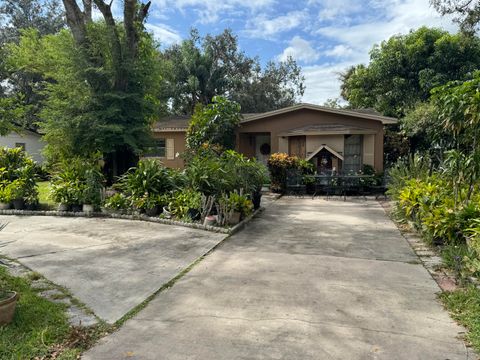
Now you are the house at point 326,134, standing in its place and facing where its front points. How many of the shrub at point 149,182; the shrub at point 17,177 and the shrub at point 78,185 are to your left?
0

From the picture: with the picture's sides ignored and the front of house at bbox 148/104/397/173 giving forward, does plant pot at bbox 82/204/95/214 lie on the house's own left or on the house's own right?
on the house's own right

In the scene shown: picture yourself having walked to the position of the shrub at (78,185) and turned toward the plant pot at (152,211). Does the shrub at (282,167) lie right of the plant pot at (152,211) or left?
left

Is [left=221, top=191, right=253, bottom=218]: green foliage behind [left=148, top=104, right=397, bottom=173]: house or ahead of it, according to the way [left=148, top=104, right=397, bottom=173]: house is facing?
ahead

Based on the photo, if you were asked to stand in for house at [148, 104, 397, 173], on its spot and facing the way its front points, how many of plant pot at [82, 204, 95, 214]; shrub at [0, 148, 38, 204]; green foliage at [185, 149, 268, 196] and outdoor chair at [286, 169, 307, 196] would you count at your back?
0

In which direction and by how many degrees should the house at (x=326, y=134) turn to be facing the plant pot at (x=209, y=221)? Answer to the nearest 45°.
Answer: approximately 45° to its right

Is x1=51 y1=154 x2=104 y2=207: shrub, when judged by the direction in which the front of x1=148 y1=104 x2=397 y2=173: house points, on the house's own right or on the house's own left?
on the house's own right

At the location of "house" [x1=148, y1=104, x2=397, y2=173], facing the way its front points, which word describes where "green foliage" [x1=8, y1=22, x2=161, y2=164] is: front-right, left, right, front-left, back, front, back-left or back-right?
front-right

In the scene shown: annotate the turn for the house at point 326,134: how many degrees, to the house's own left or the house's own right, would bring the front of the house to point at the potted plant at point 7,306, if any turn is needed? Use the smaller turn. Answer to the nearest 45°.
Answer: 0° — it already faces it

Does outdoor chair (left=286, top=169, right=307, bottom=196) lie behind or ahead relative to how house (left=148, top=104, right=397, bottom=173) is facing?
ahead

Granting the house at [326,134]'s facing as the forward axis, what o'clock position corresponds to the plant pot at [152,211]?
The plant pot is roughly at 1 o'clock from the house.

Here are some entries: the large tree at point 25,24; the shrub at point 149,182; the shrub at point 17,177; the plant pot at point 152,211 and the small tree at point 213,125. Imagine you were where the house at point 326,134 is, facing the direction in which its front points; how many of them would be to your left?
0

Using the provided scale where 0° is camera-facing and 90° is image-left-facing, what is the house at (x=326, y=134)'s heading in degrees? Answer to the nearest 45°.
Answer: approximately 0°

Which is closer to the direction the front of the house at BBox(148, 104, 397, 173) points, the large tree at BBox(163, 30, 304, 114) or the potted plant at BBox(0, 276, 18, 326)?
the potted plant

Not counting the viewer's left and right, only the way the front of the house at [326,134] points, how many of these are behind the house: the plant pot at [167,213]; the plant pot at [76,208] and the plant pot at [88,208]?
0

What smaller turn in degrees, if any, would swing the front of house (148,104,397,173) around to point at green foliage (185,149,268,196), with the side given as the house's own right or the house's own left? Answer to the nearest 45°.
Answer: approximately 45° to the house's own right

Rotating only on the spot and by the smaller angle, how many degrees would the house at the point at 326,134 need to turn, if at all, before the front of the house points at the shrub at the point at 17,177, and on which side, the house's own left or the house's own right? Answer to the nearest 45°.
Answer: approximately 45° to the house's own right

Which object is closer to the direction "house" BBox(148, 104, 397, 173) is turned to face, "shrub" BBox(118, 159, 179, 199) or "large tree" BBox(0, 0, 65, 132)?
the shrub

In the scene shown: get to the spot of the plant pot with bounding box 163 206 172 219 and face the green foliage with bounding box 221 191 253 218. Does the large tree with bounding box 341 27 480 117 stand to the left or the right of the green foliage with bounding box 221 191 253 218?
left

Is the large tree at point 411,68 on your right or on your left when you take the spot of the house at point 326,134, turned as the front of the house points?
on your left

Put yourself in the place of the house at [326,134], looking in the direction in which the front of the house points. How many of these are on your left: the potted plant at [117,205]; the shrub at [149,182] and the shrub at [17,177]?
0

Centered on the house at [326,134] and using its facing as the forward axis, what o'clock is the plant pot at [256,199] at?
The plant pot is roughly at 1 o'clock from the house.
